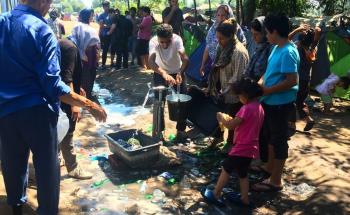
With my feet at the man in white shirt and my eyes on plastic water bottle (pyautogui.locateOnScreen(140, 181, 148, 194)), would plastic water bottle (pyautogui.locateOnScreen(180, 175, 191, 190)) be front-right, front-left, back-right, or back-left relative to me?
front-left

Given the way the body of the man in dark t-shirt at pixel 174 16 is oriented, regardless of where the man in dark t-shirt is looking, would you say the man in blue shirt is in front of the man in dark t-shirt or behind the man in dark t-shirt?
in front

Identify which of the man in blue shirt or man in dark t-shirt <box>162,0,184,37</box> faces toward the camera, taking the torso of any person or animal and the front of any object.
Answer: the man in dark t-shirt

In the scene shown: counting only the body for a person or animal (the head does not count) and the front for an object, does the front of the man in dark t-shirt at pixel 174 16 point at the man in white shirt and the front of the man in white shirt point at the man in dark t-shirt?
no

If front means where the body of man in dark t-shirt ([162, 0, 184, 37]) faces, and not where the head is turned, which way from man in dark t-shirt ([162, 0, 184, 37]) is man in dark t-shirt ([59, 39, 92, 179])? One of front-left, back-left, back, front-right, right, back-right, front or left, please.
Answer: front

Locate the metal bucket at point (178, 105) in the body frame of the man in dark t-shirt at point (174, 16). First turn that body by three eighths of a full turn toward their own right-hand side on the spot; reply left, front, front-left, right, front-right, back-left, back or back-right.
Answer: back-left

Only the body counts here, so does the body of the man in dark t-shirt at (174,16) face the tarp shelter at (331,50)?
no

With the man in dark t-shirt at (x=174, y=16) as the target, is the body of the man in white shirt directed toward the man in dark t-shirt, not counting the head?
no

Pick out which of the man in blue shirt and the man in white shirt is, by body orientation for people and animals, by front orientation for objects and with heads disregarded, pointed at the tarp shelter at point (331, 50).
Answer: the man in blue shirt

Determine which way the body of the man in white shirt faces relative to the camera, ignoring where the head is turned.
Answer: toward the camera

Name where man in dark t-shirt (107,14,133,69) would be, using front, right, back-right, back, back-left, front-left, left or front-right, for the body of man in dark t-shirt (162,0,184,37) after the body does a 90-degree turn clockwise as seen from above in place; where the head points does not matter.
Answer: front-right

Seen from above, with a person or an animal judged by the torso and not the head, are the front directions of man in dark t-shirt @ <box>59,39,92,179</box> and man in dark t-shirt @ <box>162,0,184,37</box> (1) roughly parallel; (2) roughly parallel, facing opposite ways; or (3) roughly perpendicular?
roughly perpendicular

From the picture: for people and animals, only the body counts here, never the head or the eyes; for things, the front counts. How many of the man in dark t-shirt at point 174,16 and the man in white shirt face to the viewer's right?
0

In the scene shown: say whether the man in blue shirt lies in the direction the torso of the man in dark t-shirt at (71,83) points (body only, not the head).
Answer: no

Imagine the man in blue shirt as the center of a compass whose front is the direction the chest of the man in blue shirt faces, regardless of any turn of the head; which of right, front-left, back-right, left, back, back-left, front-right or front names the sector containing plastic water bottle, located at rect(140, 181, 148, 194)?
front

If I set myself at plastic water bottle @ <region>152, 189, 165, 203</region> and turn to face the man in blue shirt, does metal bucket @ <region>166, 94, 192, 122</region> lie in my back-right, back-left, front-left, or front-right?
back-right

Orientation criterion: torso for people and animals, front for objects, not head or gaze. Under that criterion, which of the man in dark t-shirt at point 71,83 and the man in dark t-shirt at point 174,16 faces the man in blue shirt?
the man in dark t-shirt at point 174,16

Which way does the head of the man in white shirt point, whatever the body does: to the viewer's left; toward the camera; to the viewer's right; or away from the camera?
toward the camera

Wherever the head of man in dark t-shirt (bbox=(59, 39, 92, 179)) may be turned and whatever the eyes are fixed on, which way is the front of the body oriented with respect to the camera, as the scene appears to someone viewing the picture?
to the viewer's right

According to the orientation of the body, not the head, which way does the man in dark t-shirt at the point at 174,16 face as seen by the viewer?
toward the camera
